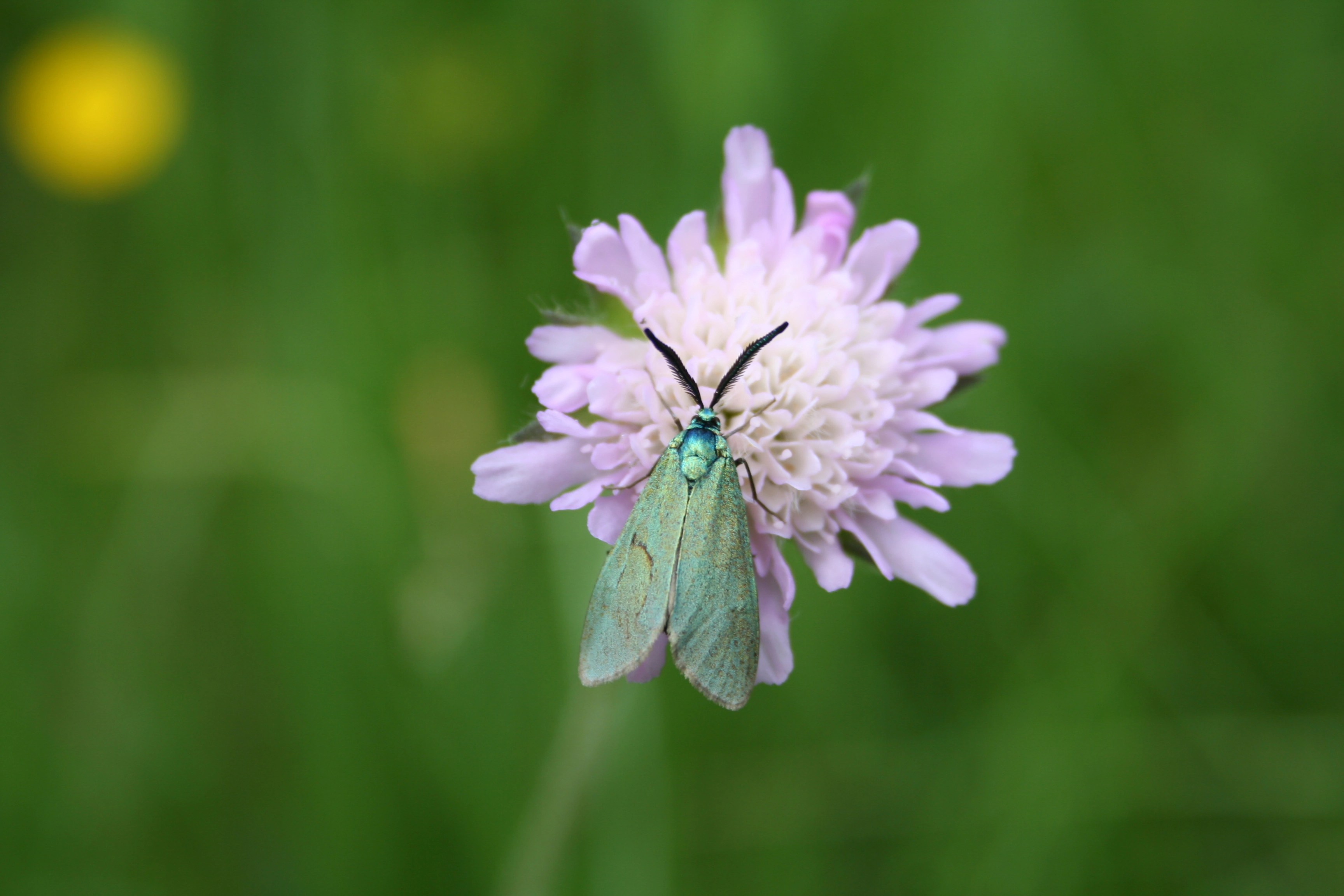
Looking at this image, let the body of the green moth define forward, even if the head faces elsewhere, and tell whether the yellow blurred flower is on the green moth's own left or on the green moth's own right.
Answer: on the green moth's own left

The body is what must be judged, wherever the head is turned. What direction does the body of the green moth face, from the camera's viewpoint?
away from the camera
